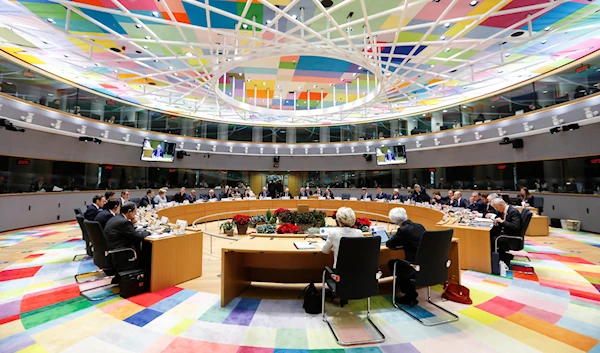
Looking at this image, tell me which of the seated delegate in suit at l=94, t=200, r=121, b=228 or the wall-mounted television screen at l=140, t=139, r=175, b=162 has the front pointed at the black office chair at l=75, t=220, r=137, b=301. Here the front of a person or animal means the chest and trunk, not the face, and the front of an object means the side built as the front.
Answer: the wall-mounted television screen

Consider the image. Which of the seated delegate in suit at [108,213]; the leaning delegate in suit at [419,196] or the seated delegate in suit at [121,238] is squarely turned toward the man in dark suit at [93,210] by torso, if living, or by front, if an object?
the leaning delegate in suit at [419,196]

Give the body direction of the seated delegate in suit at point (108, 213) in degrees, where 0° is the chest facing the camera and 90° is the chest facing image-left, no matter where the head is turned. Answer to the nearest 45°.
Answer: approximately 270°

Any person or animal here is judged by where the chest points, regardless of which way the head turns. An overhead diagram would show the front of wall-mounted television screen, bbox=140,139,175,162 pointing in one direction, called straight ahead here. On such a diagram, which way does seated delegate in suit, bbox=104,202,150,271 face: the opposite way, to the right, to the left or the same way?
to the left

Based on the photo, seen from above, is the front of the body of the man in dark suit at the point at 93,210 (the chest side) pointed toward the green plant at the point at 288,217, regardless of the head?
yes

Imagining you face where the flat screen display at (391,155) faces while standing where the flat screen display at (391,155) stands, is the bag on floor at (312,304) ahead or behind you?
ahead

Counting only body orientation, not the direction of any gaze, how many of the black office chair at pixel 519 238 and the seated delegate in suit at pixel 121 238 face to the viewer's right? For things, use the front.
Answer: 1

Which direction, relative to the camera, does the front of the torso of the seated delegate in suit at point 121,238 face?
to the viewer's right

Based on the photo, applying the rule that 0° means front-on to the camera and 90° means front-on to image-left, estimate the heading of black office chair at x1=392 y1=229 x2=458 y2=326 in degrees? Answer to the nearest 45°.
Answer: approximately 135°

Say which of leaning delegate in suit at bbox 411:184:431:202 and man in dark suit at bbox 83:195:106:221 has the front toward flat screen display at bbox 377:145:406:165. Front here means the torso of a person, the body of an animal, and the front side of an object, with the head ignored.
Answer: the man in dark suit

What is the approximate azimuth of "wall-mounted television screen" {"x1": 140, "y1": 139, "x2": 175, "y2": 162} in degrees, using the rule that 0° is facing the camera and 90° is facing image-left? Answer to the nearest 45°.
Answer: approximately 0°

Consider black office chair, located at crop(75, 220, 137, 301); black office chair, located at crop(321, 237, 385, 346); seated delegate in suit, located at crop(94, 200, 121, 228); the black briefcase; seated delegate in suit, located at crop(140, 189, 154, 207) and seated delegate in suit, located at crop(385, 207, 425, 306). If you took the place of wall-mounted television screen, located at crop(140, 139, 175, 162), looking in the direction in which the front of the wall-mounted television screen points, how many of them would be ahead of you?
6

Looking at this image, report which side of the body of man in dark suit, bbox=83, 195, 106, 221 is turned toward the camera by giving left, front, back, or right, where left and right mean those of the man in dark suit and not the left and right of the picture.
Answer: right

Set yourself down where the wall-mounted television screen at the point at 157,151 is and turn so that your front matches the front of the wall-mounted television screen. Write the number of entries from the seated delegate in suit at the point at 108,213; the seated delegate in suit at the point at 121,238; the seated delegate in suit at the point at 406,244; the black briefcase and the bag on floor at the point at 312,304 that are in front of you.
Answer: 5

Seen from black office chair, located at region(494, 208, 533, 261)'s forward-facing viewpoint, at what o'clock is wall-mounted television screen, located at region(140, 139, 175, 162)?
The wall-mounted television screen is roughly at 12 o'clock from the black office chair.

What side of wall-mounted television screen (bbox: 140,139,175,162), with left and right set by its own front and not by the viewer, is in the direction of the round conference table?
front

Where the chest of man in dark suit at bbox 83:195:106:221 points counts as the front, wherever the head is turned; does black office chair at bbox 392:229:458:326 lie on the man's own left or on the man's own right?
on the man's own right
